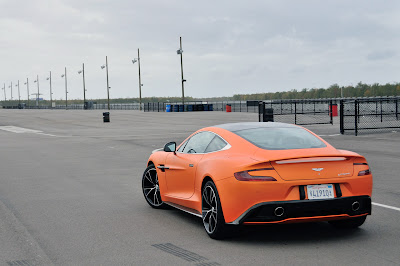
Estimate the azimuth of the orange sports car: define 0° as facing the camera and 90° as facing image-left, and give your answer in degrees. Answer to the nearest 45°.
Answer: approximately 135°
